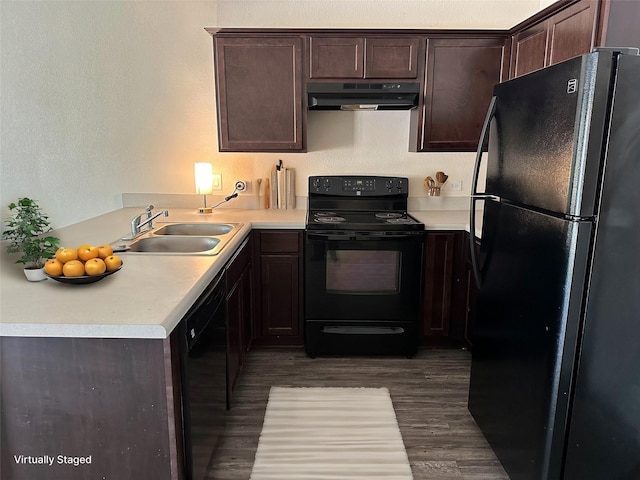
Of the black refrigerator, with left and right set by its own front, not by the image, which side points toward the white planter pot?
front

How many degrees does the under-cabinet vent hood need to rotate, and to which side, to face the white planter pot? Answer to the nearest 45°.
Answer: approximately 45° to its right

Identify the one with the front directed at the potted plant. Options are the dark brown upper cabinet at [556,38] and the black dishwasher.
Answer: the dark brown upper cabinet

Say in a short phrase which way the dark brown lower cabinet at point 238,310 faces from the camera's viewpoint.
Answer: facing to the right of the viewer

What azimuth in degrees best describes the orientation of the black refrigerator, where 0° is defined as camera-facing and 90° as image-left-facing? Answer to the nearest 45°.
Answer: approximately 45°

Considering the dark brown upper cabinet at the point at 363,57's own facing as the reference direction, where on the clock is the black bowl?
The black bowl is roughly at 1 o'clock from the dark brown upper cabinet.

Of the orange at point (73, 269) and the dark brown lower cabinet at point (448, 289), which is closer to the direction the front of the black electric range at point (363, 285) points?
the orange

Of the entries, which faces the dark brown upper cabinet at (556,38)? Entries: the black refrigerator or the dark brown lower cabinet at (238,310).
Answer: the dark brown lower cabinet

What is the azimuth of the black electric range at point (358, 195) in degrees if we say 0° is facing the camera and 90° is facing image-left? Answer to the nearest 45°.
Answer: approximately 0°

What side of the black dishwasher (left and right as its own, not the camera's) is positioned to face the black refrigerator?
front

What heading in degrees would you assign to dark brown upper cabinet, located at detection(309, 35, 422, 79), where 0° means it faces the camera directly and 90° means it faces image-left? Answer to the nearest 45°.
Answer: approximately 0°

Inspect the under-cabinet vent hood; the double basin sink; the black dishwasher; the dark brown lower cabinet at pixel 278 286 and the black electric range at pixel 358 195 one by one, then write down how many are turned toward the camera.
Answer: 3
